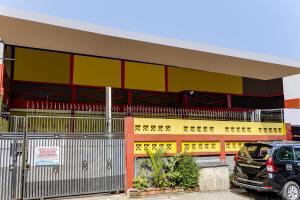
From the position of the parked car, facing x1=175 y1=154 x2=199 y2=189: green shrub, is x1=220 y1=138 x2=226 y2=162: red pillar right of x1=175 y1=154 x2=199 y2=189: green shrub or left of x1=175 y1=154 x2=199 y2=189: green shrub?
right

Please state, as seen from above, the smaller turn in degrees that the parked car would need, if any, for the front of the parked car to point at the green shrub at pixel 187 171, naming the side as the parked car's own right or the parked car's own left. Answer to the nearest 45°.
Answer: approximately 135° to the parked car's own left

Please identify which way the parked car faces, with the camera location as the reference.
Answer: facing away from the viewer and to the right of the viewer

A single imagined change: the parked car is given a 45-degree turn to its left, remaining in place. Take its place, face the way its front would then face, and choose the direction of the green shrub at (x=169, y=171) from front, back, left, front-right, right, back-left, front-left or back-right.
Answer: left

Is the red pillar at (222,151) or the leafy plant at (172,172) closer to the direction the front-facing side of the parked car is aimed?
the red pillar

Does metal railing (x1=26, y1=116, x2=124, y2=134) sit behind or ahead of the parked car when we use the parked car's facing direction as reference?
behind

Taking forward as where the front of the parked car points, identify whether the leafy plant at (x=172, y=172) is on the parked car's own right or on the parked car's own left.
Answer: on the parked car's own left

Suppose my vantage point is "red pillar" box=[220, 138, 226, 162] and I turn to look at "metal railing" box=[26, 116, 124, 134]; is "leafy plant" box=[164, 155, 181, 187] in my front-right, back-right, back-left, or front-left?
front-left

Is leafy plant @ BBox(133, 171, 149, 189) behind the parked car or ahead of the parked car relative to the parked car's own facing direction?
behind

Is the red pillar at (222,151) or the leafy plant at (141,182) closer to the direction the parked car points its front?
the red pillar

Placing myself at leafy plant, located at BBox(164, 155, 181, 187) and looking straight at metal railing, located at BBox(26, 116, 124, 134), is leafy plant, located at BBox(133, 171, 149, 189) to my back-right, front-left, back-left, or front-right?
front-left

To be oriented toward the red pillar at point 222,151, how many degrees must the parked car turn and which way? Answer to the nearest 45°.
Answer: approximately 90° to its left

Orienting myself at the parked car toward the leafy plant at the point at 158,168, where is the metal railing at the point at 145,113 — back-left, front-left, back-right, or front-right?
front-right
